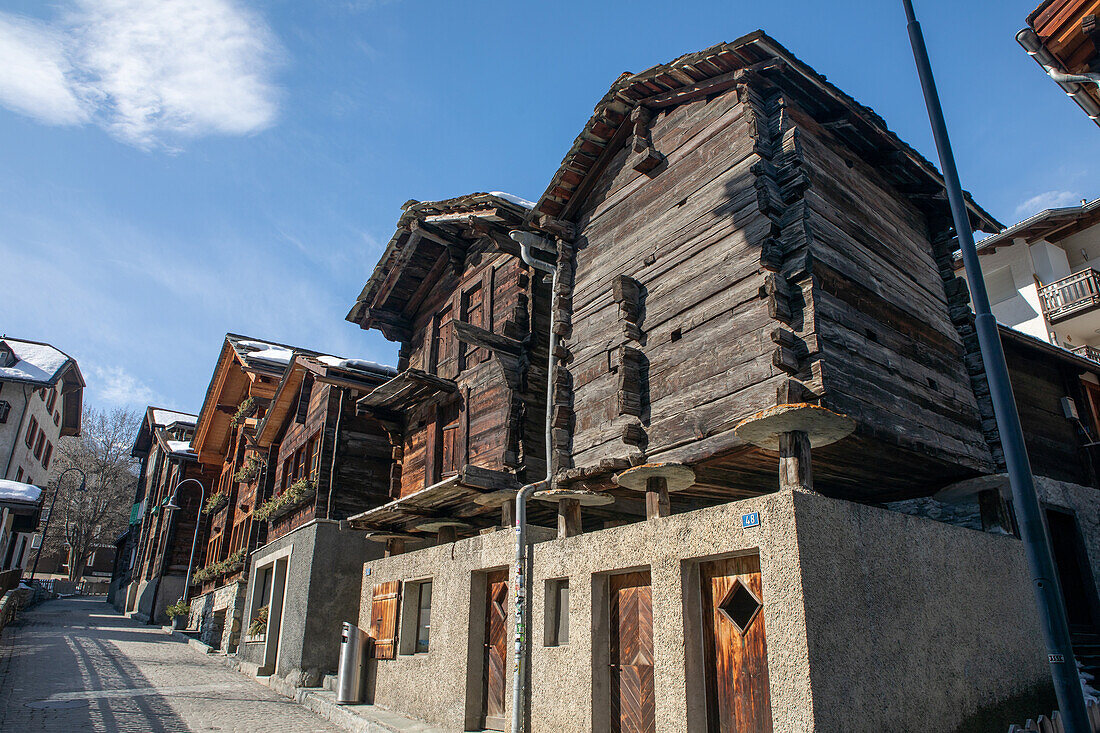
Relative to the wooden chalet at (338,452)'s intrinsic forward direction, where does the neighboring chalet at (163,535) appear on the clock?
The neighboring chalet is roughly at 4 o'clock from the wooden chalet.

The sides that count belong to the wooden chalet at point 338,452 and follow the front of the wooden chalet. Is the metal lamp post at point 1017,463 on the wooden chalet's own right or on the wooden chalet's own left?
on the wooden chalet's own left

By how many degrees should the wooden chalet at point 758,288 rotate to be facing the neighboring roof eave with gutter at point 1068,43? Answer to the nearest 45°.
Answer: approximately 135° to its left

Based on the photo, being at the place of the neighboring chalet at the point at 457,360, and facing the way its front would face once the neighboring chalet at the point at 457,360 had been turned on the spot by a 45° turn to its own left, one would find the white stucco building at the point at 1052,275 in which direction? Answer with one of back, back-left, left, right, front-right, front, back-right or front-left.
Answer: left

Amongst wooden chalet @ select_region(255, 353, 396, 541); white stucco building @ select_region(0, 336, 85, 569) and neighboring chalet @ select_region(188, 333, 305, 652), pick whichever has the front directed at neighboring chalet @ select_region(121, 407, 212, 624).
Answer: the white stucco building

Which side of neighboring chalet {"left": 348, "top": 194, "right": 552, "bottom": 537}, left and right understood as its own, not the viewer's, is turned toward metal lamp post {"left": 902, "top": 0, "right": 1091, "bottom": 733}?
left

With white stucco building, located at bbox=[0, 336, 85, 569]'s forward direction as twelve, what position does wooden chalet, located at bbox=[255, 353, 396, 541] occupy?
The wooden chalet is roughly at 1 o'clock from the white stucco building.

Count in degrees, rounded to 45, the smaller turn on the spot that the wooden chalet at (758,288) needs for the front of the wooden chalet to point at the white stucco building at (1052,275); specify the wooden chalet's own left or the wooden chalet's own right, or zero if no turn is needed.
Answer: approximately 180°

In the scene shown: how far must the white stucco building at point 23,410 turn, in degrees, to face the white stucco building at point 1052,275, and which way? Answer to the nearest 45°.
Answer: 0° — it already faces it

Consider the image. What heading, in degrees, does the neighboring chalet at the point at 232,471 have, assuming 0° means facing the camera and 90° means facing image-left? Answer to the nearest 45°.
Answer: approximately 45°
